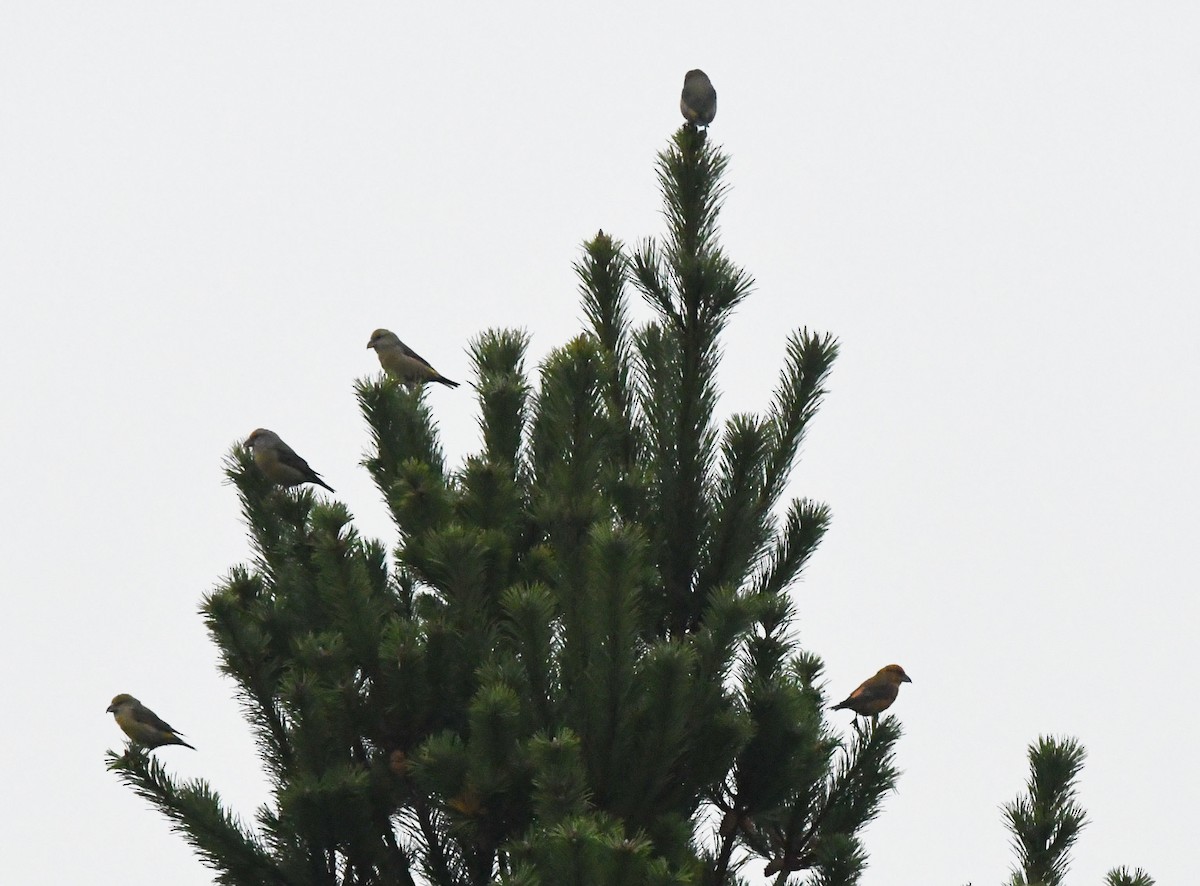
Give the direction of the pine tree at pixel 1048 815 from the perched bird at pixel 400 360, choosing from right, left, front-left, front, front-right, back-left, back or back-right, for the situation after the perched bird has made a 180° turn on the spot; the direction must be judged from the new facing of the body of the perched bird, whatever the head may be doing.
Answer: front-right

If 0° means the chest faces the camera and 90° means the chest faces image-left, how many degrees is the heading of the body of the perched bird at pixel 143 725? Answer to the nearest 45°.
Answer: approximately 90°

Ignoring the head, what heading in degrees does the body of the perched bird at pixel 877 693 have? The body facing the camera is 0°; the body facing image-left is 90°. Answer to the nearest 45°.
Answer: approximately 270°

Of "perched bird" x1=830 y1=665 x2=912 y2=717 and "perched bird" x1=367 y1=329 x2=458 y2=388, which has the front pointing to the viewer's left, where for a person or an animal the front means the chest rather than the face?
"perched bird" x1=367 y1=329 x2=458 y2=388

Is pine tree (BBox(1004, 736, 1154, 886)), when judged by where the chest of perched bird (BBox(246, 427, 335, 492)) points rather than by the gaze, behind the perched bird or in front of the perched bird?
behind

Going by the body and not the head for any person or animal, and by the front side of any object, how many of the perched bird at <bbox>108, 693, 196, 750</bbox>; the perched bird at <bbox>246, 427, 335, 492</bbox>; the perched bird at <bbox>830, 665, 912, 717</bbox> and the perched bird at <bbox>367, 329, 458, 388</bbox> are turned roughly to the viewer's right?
1

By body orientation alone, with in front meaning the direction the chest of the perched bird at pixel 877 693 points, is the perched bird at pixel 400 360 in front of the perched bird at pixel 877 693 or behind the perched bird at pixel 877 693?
behind

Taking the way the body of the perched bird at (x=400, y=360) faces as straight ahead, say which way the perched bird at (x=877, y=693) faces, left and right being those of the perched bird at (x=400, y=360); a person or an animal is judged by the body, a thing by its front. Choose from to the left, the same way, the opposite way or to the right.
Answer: the opposite way

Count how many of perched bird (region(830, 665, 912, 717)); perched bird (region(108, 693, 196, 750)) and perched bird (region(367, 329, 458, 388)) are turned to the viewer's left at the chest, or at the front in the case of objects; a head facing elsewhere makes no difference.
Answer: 2

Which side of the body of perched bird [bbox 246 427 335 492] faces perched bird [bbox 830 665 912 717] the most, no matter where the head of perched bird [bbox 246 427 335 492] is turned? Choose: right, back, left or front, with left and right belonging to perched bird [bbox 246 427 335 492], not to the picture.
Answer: back

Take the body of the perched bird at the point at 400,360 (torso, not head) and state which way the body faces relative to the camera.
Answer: to the viewer's left

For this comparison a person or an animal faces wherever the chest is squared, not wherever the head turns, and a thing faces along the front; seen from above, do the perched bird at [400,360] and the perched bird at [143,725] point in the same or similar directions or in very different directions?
same or similar directions

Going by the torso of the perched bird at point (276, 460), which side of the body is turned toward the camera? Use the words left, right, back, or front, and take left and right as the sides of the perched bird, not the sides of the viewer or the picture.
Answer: left

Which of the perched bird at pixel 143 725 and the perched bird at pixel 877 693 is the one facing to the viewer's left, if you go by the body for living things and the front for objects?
the perched bird at pixel 143 725
